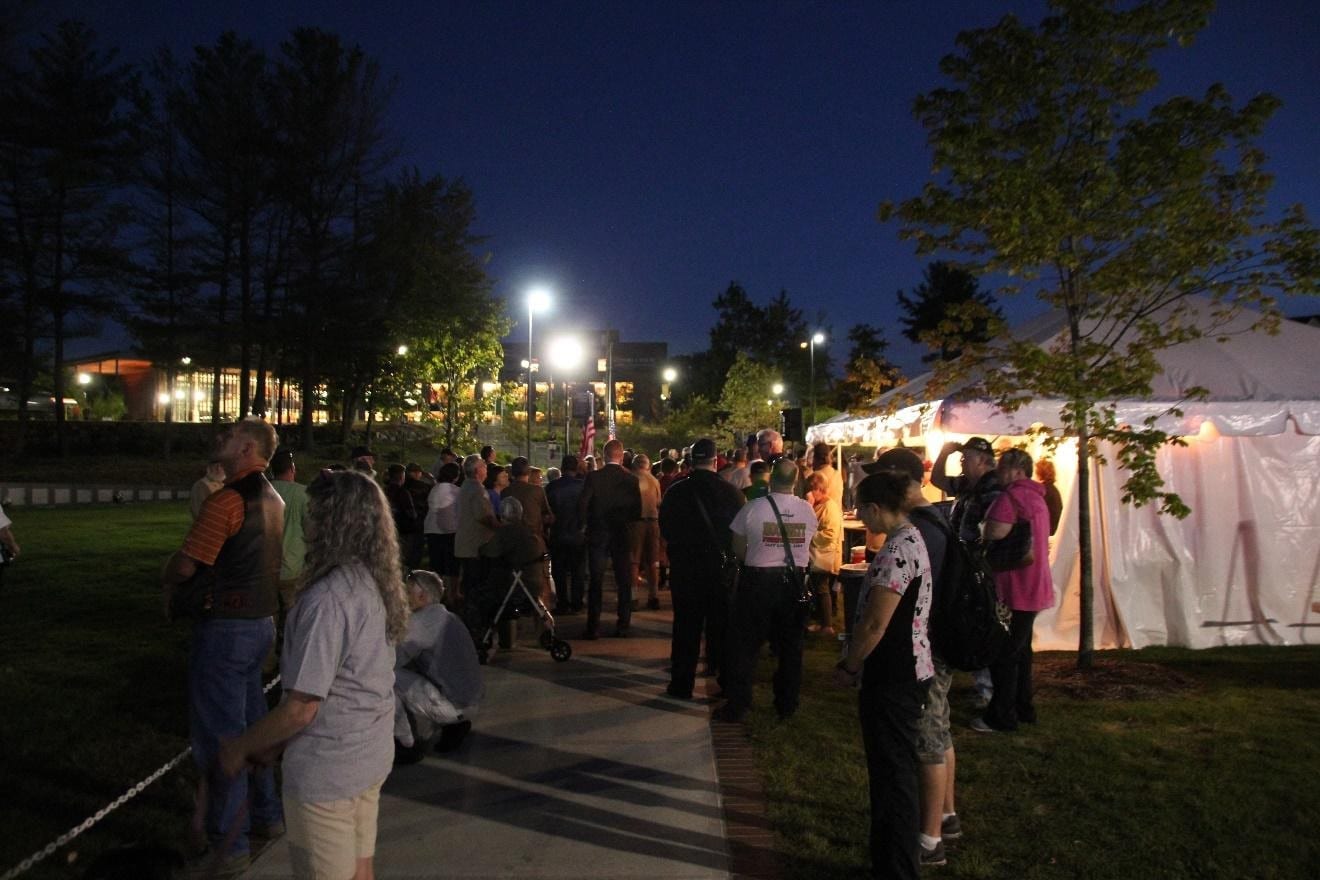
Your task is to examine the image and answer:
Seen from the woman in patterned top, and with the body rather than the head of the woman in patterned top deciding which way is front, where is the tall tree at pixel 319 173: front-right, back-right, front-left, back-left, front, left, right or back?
front-right

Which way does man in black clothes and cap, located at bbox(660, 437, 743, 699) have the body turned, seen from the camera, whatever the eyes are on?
away from the camera

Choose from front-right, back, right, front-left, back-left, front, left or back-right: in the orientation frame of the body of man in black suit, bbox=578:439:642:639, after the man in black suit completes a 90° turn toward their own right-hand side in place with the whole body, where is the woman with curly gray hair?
right

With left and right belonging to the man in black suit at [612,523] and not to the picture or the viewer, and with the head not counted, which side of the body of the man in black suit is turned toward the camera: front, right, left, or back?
back

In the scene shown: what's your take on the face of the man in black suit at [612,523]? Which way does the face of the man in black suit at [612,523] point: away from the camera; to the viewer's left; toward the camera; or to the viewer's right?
away from the camera

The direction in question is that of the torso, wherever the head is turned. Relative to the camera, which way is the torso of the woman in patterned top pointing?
to the viewer's left

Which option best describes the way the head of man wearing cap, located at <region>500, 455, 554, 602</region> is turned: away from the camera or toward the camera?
away from the camera

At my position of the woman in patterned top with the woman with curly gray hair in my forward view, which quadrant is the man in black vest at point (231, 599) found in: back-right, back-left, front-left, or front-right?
front-right

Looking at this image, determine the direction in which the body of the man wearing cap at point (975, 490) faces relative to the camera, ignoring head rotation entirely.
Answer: to the viewer's left

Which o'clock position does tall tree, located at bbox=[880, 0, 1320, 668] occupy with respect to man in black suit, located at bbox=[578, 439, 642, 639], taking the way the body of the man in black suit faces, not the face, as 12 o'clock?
The tall tree is roughly at 4 o'clock from the man in black suit.

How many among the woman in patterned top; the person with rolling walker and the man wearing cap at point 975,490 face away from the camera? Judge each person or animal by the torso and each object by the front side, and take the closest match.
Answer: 1

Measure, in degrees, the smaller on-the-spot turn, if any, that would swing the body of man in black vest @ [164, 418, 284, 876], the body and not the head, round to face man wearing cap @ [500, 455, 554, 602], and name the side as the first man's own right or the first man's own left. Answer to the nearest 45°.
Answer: approximately 90° to the first man's own right

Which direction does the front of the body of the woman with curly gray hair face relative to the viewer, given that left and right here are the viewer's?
facing away from the viewer and to the left of the viewer

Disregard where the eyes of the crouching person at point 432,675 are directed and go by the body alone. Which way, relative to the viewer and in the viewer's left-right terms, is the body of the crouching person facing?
facing away from the viewer and to the left of the viewer

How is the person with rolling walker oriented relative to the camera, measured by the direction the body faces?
away from the camera
